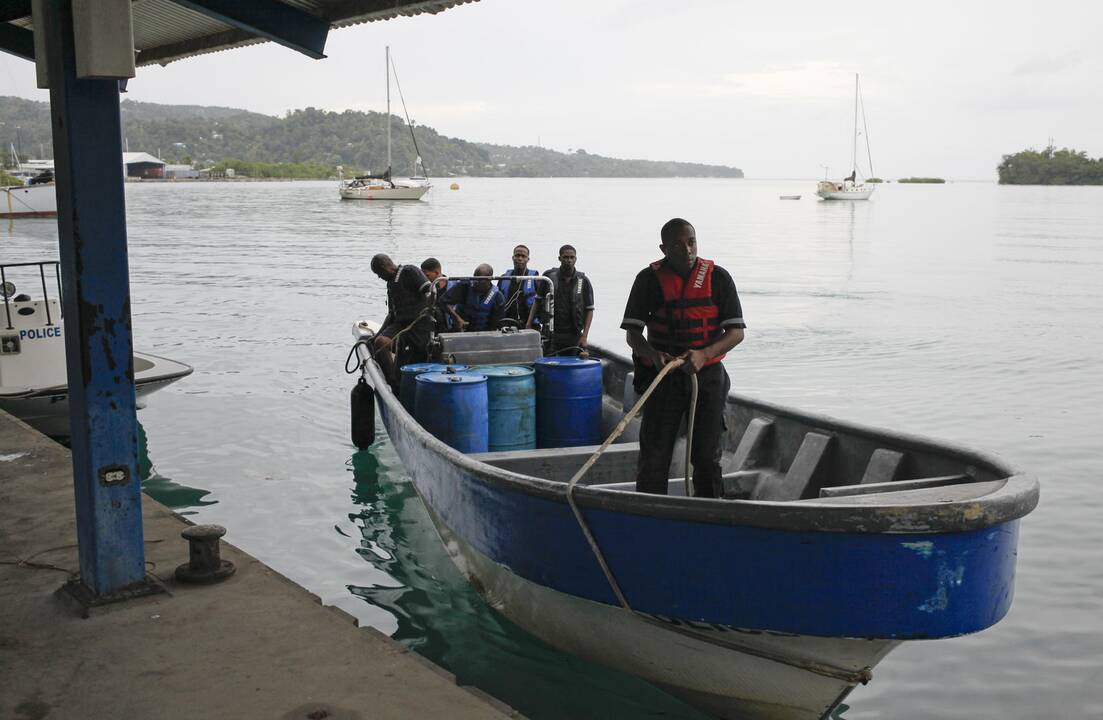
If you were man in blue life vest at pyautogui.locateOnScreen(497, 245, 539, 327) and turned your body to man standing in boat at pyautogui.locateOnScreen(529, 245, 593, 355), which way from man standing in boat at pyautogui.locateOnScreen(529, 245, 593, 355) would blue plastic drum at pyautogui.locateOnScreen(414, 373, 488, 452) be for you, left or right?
right

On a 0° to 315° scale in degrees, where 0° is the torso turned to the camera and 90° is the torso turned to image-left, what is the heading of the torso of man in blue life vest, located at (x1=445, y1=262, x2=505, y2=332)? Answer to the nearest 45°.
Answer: approximately 0°

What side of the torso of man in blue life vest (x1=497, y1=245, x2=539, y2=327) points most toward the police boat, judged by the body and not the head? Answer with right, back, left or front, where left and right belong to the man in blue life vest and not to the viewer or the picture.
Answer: right

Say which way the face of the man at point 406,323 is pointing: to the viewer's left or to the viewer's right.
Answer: to the viewer's left

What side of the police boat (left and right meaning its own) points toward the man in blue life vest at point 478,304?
front

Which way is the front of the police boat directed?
to the viewer's right

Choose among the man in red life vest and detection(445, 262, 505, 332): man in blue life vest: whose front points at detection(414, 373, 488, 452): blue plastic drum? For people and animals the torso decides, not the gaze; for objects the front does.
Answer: the man in blue life vest

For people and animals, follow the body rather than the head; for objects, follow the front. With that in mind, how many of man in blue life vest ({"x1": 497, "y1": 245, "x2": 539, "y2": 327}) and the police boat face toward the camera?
1
